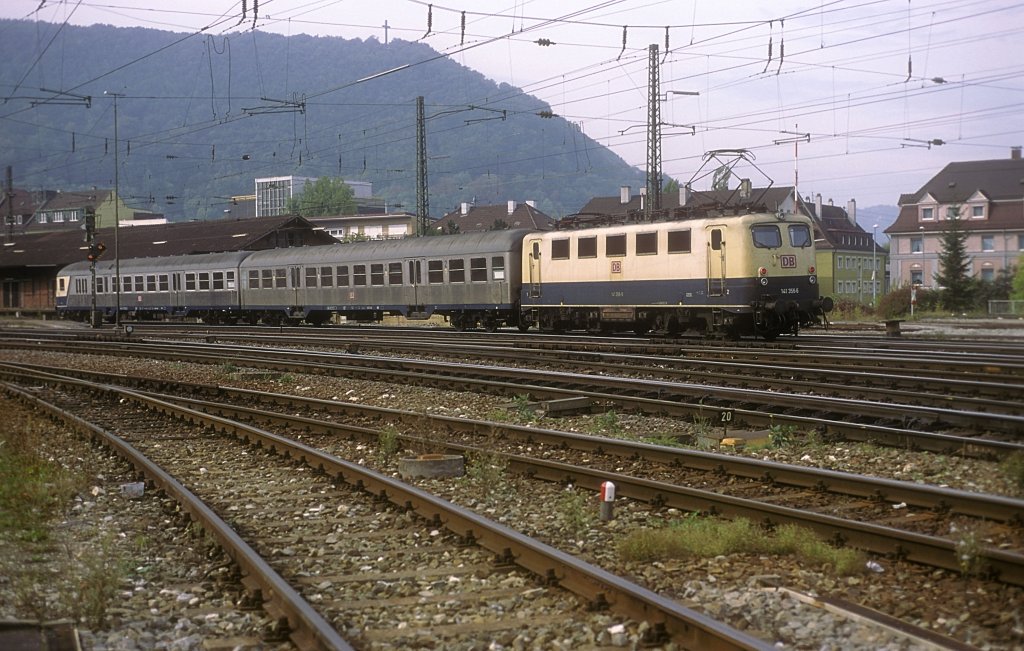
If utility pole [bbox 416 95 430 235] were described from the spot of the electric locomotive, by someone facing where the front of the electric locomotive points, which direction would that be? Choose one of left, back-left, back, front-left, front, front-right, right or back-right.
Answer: back

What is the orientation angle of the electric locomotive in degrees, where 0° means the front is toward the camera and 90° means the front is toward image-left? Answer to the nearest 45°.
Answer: approximately 315°

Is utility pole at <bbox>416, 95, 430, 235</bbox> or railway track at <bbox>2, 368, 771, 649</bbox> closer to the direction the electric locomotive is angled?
the railway track

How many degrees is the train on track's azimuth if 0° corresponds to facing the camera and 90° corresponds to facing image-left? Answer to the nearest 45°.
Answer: approximately 315°

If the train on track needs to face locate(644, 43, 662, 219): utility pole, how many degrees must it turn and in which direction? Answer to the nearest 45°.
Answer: approximately 90° to its left

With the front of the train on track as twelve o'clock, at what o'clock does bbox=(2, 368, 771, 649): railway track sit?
The railway track is roughly at 2 o'clock from the train on track.

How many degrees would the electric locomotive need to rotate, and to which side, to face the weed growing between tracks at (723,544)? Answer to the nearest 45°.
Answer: approximately 45° to its right

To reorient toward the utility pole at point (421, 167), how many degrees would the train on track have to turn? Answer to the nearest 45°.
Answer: approximately 135° to its left
